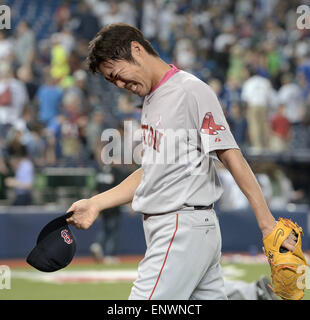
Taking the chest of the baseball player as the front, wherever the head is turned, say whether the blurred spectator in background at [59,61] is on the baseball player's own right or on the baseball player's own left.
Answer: on the baseball player's own right

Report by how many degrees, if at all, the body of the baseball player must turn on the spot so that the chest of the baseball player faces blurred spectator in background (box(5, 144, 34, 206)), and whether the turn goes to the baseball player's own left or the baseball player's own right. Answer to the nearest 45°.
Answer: approximately 90° to the baseball player's own right

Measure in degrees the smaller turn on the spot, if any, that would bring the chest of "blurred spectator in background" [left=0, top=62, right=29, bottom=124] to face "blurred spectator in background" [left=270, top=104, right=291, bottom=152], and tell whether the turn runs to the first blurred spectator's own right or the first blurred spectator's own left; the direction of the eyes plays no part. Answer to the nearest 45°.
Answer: approximately 90° to the first blurred spectator's own left

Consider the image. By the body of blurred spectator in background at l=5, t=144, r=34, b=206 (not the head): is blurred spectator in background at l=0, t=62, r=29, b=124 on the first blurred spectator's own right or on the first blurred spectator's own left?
on the first blurred spectator's own right
